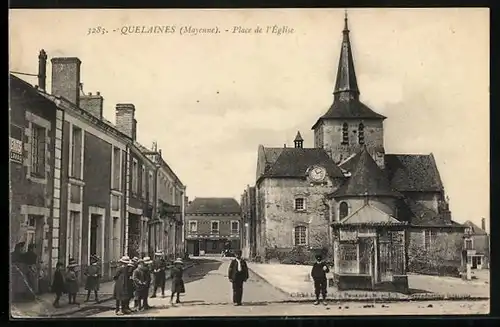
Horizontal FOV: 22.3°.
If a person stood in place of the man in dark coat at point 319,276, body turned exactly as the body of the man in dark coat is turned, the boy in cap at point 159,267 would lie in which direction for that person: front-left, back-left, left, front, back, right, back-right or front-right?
right

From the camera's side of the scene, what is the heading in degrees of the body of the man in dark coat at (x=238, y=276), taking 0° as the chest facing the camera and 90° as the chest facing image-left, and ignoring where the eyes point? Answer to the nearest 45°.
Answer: approximately 0°

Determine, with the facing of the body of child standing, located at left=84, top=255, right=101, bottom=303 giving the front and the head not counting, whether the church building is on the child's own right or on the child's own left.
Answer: on the child's own left

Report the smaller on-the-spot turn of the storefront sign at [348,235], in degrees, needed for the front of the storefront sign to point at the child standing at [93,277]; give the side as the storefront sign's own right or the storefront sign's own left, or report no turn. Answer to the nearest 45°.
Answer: approximately 90° to the storefront sign's own right

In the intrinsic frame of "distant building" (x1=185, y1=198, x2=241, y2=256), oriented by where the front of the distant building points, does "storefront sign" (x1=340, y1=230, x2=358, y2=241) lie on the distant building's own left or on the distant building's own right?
on the distant building's own left

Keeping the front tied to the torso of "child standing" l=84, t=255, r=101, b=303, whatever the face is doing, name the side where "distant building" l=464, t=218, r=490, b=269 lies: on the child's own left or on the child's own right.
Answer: on the child's own left

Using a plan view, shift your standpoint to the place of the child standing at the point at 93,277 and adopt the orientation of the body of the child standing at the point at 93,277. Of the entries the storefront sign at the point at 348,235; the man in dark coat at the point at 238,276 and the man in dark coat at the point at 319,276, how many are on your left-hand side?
3

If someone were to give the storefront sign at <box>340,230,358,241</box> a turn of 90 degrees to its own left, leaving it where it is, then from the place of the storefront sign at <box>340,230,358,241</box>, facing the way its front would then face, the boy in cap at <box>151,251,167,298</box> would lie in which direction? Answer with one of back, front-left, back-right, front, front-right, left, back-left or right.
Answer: back
